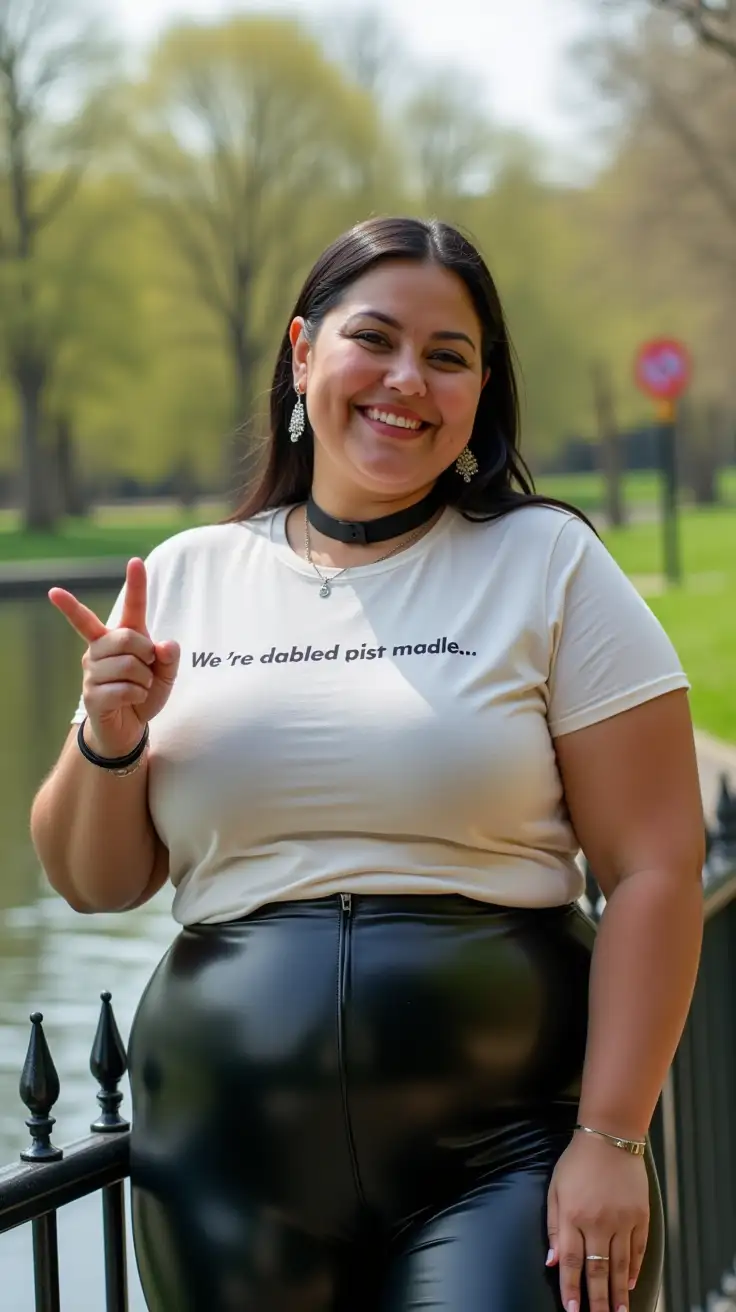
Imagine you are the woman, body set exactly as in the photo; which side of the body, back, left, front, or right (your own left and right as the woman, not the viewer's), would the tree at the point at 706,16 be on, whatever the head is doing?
back

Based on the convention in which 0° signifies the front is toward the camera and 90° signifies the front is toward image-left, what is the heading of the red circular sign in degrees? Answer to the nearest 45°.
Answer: approximately 0°

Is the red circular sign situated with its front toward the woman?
yes

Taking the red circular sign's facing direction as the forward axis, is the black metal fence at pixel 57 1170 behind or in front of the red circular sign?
in front

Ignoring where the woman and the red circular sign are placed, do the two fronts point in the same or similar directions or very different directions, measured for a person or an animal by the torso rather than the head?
same or similar directions

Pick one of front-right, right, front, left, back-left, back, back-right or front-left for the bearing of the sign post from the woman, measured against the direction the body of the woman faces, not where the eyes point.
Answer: back

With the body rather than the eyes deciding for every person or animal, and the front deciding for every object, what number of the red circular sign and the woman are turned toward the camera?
2

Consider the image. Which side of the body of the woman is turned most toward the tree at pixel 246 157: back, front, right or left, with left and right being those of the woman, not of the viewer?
back

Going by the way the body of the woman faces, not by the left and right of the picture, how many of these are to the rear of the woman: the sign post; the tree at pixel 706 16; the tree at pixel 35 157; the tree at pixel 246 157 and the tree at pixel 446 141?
5

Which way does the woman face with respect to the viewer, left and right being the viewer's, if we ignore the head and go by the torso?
facing the viewer

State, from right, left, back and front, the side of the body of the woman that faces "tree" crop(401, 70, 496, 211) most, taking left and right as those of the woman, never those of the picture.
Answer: back

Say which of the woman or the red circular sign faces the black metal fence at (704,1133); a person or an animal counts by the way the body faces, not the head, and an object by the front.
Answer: the red circular sign

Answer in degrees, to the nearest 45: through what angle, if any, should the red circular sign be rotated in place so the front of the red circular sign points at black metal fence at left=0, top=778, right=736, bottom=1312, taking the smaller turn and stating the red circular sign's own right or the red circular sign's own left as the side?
0° — it already faces it

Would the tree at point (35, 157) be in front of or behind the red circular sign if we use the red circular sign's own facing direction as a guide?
behind

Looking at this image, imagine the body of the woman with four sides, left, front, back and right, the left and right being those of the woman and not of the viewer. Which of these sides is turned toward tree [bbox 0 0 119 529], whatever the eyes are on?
back
